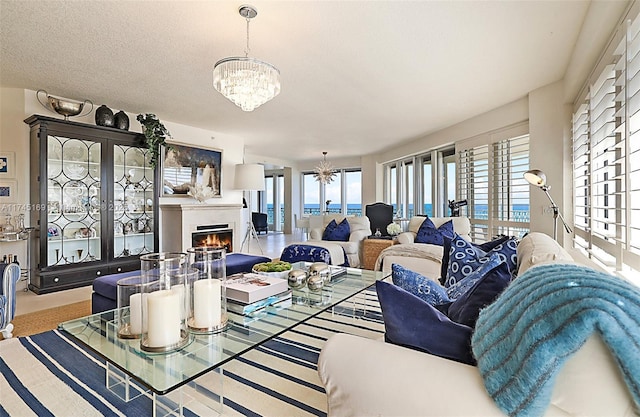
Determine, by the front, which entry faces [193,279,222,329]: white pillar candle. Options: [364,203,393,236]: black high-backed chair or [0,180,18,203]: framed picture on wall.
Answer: the framed picture on wall

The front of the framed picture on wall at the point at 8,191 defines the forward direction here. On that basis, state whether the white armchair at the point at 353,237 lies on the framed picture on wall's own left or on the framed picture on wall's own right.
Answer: on the framed picture on wall's own left

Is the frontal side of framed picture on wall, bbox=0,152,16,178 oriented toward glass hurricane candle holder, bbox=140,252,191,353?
yes

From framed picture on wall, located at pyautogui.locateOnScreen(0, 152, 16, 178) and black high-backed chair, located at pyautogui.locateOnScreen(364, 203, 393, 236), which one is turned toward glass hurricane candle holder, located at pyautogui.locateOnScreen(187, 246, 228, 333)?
the framed picture on wall

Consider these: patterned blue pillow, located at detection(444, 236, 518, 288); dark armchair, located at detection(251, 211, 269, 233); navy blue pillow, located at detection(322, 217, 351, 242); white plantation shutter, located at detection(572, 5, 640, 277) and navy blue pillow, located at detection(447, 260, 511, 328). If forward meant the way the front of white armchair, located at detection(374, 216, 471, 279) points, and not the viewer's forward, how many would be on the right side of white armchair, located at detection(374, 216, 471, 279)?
2

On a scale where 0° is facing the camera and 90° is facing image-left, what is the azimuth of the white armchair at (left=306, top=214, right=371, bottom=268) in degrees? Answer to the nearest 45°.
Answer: approximately 45°

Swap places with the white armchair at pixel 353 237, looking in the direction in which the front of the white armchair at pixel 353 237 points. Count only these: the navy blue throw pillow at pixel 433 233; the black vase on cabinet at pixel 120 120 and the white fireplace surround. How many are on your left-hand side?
1

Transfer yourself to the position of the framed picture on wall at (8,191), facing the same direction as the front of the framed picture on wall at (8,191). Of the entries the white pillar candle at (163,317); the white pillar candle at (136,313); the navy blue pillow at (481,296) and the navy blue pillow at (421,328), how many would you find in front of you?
4

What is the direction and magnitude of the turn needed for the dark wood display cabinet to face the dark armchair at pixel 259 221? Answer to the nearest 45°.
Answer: approximately 90° to its left

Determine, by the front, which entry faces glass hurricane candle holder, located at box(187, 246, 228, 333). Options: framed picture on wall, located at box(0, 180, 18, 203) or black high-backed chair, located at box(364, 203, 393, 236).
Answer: the framed picture on wall
